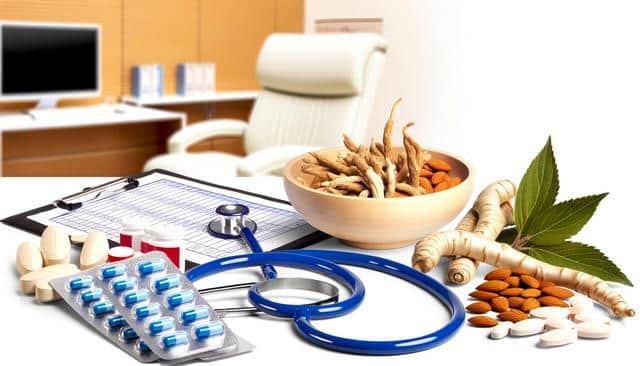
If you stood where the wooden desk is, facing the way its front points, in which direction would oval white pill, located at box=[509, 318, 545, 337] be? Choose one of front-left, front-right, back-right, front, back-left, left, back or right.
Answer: front

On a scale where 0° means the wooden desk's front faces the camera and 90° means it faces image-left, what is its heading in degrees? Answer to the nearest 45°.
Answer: approximately 0°

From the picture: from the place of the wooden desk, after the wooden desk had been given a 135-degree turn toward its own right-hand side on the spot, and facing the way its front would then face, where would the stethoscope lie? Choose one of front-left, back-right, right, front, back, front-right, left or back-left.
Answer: back-left

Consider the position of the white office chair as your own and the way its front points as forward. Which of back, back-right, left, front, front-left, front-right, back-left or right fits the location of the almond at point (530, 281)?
front-left

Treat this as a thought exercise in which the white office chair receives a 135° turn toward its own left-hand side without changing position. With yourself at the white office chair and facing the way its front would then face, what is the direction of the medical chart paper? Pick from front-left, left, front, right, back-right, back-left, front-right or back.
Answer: right

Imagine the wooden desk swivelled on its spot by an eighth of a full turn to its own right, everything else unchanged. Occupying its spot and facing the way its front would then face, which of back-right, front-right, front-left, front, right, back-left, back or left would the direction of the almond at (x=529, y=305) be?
front-left

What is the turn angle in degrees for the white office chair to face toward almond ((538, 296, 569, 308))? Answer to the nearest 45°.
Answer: approximately 45° to its left

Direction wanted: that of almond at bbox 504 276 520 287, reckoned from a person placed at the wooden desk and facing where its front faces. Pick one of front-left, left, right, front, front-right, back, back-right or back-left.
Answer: front

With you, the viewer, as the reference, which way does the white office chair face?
facing the viewer and to the left of the viewer

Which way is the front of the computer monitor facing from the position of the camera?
facing the viewer and to the right of the viewer

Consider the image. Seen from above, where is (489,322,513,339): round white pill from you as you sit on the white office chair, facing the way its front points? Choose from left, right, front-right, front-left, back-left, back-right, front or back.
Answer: front-left

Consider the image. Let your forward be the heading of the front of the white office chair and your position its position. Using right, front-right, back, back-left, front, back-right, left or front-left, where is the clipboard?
front-left

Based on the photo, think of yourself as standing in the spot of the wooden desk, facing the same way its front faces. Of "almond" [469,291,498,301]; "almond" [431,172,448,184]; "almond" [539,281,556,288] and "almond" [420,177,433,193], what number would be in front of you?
4

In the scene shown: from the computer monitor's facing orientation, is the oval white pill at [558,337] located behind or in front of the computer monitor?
in front

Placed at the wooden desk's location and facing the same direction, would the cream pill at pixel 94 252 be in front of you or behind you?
in front

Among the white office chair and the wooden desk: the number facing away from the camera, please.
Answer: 0

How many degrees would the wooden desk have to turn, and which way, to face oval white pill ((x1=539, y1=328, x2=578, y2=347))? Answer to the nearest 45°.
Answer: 0° — it already faces it
